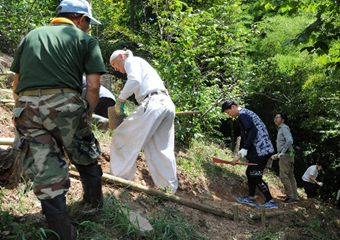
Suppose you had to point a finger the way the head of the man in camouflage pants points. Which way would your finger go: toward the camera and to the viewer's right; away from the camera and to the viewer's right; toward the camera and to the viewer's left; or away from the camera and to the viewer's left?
away from the camera and to the viewer's right

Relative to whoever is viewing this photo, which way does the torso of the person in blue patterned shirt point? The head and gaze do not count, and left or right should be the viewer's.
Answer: facing to the left of the viewer

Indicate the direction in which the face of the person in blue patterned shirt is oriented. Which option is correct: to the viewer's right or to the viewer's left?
to the viewer's left

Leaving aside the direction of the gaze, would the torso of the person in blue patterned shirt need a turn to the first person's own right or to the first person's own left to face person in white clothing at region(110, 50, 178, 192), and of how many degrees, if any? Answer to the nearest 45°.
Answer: approximately 45° to the first person's own left

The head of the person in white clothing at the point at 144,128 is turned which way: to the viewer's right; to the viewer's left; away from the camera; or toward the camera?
to the viewer's left

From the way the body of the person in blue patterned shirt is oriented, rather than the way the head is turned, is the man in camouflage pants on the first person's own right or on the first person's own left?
on the first person's own left

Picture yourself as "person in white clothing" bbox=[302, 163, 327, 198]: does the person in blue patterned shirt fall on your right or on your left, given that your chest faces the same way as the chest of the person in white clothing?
on your right
